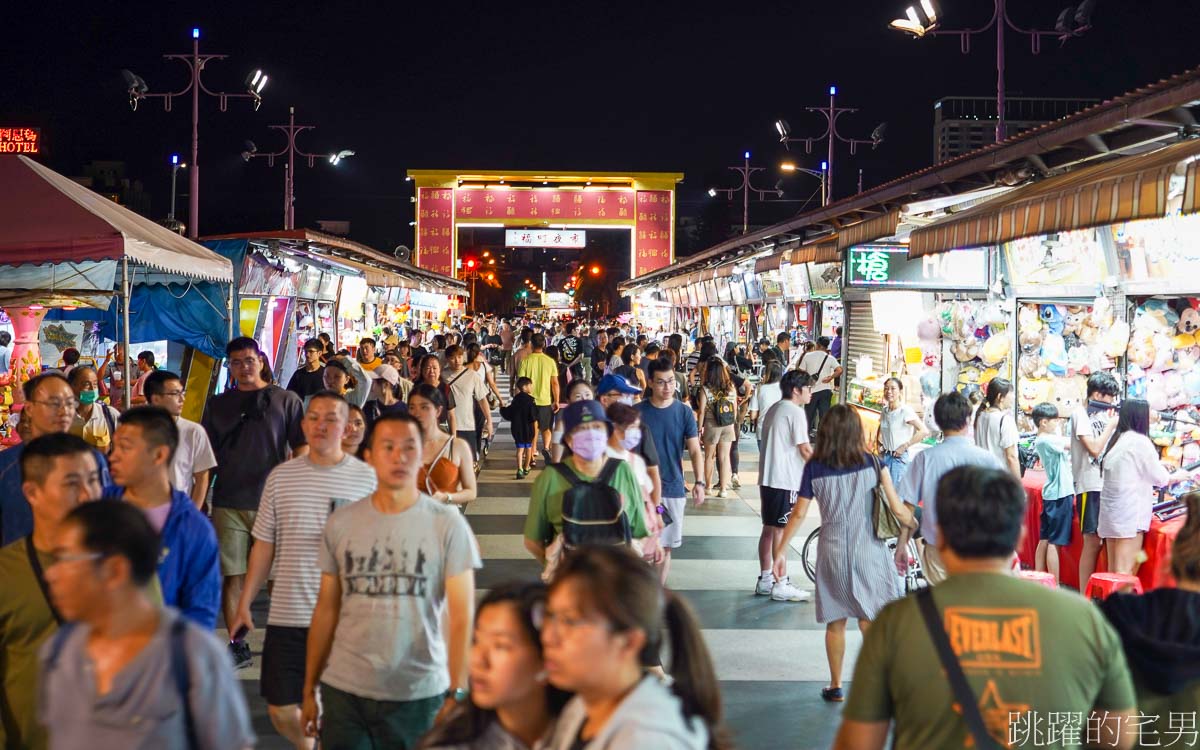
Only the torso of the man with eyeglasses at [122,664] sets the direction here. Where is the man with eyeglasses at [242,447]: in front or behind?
behind

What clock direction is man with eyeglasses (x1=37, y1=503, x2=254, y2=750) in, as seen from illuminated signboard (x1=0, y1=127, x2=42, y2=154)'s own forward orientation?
The man with eyeglasses is roughly at 12 o'clock from the illuminated signboard.

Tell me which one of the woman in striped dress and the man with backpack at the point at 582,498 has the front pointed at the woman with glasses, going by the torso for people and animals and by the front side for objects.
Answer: the man with backpack

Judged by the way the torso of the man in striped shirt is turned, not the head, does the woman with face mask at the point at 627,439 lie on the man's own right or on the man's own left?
on the man's own left

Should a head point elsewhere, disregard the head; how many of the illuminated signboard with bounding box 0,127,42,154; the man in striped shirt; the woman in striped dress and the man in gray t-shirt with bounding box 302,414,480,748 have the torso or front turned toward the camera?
3

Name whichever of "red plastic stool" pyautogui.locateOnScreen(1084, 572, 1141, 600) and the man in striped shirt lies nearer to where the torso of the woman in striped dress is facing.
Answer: the red plastic stool

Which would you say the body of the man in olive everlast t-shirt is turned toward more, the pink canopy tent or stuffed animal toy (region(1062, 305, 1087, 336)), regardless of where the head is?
the stuffed animal toy

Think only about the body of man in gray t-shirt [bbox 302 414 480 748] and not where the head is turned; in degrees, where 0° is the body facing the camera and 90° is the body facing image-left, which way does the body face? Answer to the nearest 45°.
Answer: approximately 0°

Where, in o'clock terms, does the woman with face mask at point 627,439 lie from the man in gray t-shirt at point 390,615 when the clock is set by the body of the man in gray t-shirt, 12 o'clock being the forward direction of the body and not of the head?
The woman with face mask is roughly at 7 o'clock from the man in gray t-shirt.

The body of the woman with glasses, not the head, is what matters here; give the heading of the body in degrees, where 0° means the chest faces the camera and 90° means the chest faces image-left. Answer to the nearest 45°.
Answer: approximately 45°
